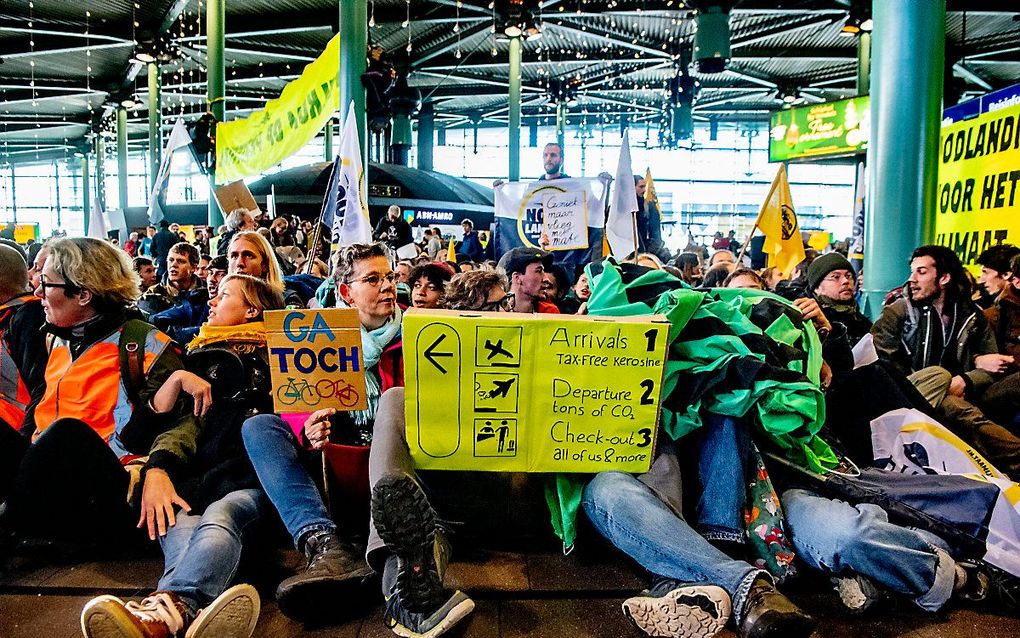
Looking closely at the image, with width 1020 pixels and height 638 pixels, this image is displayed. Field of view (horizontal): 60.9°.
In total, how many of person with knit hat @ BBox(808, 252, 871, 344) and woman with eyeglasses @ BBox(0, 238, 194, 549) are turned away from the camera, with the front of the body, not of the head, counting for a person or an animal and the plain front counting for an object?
0

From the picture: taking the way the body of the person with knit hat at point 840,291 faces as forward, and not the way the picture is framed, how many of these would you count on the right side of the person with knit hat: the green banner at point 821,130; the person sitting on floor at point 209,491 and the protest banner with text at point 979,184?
1

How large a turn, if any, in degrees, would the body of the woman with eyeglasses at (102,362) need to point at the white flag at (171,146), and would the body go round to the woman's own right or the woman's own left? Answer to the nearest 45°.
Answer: approximately 135° to the woman's own right

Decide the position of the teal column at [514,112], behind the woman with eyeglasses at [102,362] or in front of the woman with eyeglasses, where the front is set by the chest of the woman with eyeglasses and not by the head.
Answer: behind

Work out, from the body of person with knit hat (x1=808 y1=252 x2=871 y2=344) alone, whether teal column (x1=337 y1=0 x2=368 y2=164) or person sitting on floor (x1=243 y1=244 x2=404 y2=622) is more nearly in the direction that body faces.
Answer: the person sitting on floor

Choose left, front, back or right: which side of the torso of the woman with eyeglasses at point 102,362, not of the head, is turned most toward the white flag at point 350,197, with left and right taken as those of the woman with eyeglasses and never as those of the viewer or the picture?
back

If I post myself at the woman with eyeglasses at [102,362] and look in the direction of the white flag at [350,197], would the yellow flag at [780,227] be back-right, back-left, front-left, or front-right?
front-right

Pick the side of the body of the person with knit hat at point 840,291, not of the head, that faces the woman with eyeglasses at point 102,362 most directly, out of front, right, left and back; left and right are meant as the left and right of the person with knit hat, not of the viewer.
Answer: right

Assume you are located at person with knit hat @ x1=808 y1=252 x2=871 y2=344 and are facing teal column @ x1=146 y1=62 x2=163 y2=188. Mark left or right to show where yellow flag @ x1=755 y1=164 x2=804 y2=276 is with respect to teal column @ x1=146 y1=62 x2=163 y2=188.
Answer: right

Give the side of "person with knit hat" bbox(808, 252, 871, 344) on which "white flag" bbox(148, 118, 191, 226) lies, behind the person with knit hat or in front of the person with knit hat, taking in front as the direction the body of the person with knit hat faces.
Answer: behind

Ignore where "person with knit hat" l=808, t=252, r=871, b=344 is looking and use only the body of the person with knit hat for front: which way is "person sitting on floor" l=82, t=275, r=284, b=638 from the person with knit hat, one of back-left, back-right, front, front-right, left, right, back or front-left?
right

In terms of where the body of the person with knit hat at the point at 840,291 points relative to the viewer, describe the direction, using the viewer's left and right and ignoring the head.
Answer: facing the viewer and to the right of the viewer

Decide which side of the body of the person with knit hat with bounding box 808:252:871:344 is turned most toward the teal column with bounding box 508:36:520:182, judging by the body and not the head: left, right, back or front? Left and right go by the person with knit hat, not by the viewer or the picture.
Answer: back
